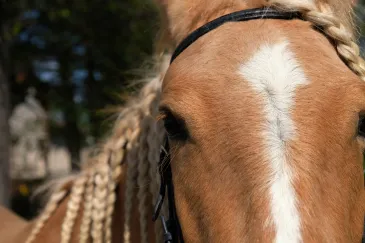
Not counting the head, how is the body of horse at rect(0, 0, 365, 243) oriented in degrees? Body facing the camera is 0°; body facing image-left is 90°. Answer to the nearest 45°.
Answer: approximately 315°

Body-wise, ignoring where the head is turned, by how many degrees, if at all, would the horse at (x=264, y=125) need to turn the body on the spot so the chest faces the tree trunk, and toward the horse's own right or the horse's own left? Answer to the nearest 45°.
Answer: approximately 180°
